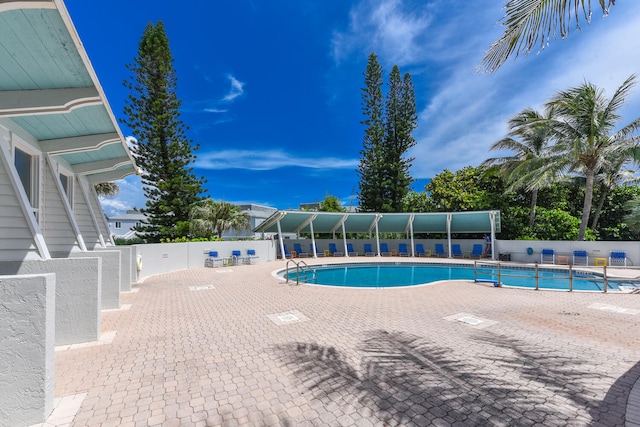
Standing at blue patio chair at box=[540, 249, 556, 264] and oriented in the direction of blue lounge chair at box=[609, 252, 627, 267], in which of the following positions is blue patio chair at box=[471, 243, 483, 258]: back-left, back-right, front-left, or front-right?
back-left

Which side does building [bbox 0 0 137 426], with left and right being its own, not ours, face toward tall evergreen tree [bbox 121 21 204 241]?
left

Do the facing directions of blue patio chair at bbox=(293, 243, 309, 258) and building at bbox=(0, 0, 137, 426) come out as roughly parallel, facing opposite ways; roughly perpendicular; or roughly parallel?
roughly perpendicular

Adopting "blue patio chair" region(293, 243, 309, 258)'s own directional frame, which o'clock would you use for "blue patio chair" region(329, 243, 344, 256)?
"blue patio chair" region(329, 243, 344, 256) is roughly at 10 o'clock from "blue patio chair" region(293, 243, 309, 258).

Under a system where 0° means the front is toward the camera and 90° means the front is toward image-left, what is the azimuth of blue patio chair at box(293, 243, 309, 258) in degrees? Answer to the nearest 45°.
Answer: approximately 315°

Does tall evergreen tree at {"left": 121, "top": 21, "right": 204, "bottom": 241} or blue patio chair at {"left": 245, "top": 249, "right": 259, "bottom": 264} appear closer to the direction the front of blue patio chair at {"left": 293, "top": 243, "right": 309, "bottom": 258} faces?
the blue patio chair

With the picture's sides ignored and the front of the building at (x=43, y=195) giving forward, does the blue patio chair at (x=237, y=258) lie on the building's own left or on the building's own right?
on the building's own left

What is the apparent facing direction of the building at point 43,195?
to the viewer's right

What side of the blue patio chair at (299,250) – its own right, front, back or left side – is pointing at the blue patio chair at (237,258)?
right
